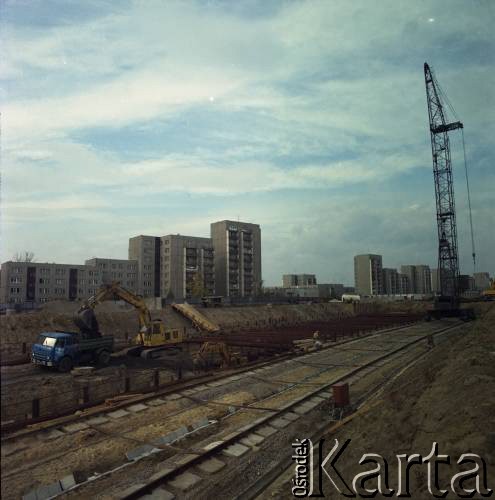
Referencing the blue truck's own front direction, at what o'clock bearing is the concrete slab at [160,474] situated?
The concrete slab is roughly at 10 o'clock from the blue truck.

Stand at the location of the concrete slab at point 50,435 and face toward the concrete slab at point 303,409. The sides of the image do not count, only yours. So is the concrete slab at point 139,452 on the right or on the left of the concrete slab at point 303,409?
right

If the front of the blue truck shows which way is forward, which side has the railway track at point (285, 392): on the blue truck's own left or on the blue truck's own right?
on the blue truck's own left

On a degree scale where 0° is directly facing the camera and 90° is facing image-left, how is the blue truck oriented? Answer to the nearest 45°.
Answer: approximately 45°

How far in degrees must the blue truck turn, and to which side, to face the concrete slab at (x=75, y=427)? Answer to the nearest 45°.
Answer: approximately 45° to its left

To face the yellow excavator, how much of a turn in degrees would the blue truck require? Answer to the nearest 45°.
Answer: approximately 180°

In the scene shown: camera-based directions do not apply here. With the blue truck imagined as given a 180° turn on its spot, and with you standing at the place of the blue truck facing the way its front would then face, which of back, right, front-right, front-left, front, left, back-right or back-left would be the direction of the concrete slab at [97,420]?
back-right

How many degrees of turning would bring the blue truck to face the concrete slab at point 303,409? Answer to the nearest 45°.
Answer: approximately 90° to its left

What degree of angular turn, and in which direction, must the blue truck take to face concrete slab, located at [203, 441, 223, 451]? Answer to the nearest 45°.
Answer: approximately 45° to its left

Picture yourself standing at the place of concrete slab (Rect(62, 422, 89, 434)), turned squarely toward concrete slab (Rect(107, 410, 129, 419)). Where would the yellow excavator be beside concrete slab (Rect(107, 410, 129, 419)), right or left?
left

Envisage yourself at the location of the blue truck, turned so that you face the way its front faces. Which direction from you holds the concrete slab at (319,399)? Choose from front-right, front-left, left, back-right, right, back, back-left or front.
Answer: left
